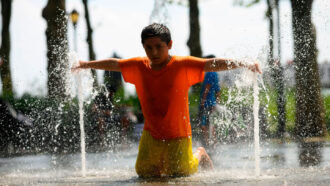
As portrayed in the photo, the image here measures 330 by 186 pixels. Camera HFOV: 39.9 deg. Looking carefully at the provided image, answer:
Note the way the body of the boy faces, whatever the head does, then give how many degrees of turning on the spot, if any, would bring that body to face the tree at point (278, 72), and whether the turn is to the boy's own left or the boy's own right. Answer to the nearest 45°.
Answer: approximately 180°

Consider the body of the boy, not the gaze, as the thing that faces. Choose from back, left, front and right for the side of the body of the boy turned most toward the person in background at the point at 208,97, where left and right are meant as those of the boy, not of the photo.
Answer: back

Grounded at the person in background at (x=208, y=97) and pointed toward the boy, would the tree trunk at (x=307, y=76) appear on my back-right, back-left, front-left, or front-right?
back-left

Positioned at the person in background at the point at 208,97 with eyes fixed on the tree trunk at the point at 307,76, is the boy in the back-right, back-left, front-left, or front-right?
back-right

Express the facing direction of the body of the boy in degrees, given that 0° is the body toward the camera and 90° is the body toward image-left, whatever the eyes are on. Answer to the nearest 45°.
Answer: approximately 0°

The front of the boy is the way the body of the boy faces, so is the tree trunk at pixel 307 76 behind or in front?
behind
